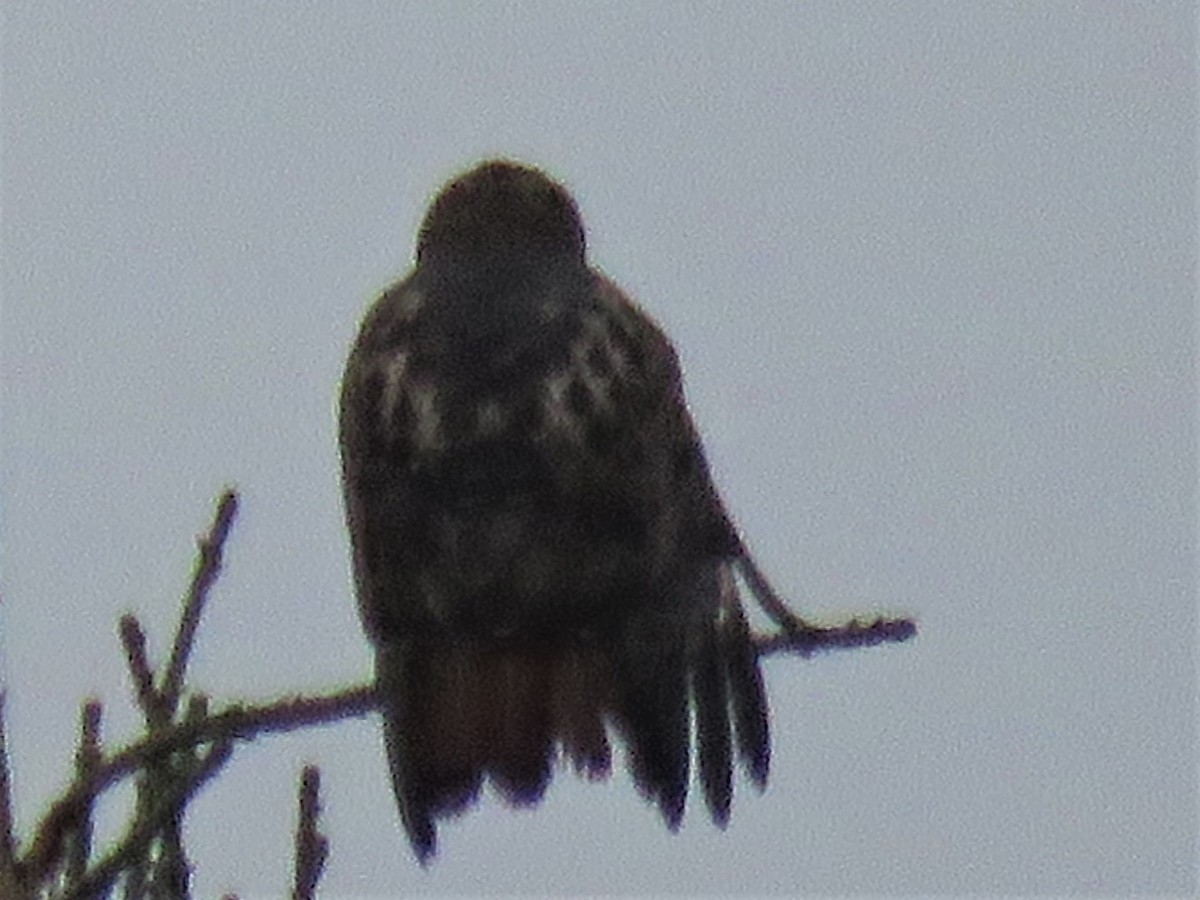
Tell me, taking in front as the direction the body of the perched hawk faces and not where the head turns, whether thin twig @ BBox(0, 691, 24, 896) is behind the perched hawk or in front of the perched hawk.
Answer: behind

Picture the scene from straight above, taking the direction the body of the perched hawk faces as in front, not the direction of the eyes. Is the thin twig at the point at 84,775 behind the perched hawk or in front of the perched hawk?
behind

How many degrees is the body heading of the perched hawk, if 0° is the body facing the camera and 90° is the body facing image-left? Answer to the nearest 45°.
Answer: approximately 180°
